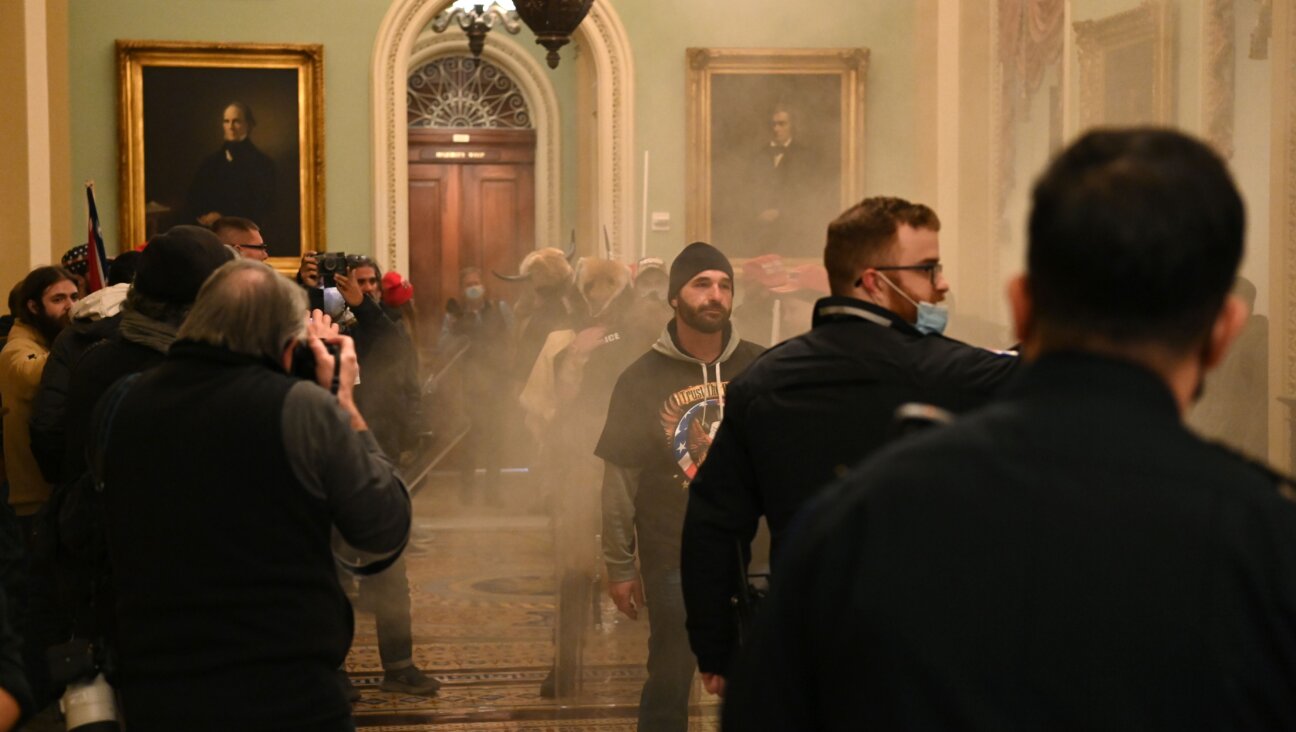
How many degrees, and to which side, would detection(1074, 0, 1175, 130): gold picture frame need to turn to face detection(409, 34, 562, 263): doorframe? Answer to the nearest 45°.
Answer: approximately 90° to its right

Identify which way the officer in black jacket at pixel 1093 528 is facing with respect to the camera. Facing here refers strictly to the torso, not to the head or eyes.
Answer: away from the camera

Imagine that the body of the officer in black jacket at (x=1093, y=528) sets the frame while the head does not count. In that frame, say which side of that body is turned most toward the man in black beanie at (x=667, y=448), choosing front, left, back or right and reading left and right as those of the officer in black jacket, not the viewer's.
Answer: front

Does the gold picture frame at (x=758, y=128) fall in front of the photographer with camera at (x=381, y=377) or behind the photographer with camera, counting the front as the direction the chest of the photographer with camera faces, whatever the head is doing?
behind

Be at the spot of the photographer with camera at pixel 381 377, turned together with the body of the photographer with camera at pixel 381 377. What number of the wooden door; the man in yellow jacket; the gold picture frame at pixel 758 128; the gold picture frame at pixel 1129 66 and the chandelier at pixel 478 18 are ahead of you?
1

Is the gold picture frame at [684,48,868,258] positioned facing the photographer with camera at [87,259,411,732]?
yes

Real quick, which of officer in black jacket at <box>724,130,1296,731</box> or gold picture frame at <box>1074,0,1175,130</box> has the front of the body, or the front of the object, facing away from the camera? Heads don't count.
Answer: the officer in black jacket

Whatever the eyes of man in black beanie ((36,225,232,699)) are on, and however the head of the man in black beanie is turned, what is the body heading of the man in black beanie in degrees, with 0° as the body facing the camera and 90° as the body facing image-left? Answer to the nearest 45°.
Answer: approximately 225°

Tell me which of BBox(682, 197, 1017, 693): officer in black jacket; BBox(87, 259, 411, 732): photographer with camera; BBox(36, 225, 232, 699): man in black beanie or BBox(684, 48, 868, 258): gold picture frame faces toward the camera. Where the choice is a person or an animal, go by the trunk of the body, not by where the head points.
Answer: the gold picture frame

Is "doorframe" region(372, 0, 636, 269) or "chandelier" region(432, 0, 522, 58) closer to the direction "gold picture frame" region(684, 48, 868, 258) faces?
the chandelier

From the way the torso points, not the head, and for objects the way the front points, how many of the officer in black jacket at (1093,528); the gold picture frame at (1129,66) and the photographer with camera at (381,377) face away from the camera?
1

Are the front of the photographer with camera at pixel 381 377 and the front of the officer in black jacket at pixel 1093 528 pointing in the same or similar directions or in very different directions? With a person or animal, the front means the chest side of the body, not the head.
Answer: very different directions

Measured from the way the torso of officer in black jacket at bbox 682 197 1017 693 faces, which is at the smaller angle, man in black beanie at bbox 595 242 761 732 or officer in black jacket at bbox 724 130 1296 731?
the man in black beanie

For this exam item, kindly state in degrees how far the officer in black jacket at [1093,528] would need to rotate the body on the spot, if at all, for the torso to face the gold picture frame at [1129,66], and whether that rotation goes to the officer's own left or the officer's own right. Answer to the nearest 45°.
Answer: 0° — they already face it

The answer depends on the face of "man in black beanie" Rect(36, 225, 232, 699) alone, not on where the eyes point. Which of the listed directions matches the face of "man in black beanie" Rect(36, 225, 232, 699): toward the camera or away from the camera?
away from the camera

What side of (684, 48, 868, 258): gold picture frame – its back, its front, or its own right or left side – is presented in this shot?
front

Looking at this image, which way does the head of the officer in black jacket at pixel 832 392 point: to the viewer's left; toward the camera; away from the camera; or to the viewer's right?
to the viewer's right

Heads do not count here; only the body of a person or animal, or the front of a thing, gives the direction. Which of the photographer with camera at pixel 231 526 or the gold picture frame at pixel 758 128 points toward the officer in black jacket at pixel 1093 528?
the gold picture frame

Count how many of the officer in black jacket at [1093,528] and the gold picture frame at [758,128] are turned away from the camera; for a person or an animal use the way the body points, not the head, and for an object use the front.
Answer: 1

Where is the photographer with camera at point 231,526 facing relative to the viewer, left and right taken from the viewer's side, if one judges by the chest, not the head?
facing away from the viewer and to the right of the viewer
